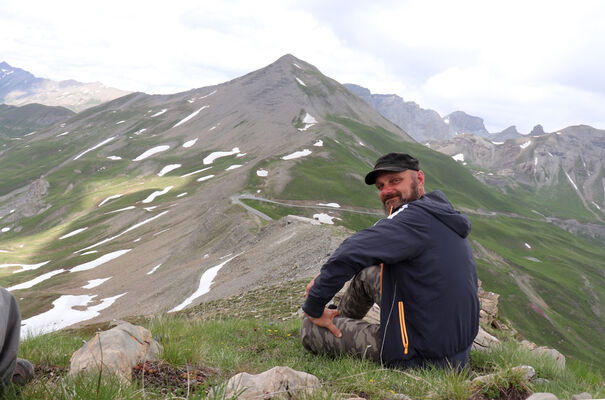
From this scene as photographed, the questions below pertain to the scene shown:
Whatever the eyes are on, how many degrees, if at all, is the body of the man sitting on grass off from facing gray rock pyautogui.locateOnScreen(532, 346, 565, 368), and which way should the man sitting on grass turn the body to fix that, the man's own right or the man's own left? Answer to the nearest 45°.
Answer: approximately 135° to the man's own right

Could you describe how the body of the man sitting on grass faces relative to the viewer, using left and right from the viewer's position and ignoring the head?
facing to the left of the viewer

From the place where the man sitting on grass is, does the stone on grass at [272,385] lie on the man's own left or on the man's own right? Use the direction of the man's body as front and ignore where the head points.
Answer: on the man's own left

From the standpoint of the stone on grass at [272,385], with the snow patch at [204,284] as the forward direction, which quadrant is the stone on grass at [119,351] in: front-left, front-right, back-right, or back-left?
front-left

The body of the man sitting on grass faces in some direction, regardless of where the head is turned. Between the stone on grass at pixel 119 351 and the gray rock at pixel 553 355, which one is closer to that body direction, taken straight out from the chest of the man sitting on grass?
the stone on grass

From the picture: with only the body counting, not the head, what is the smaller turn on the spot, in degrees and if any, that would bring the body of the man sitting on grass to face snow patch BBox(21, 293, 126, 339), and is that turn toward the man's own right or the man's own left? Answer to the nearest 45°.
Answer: approximately 45° to the man's own right

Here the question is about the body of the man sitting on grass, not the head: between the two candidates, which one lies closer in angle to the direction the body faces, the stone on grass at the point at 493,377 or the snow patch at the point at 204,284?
the snow patch

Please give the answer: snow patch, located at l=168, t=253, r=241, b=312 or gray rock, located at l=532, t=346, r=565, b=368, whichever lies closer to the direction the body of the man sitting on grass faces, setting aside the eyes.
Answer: the snow patch

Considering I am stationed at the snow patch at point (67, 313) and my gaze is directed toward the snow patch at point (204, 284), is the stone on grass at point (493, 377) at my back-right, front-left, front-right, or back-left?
front-right
